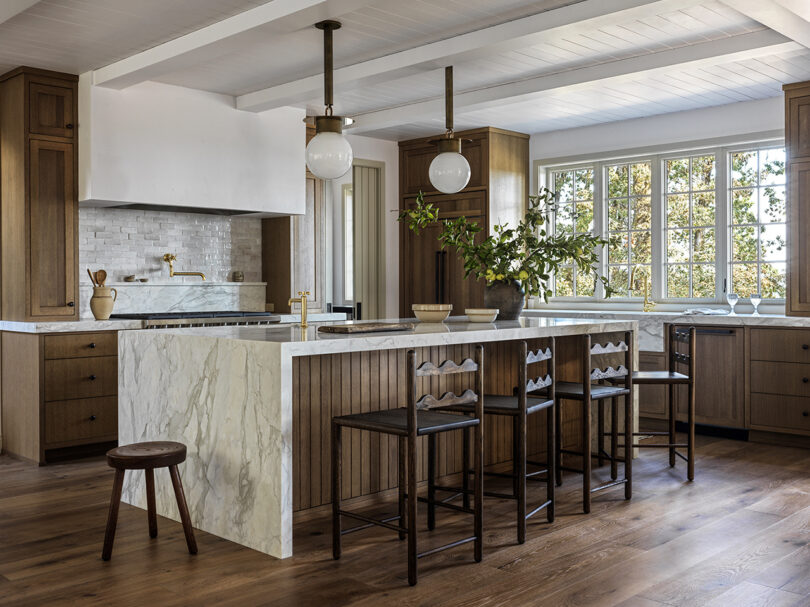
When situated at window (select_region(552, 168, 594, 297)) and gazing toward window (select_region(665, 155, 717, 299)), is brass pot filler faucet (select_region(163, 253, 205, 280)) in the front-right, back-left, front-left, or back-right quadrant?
back-right

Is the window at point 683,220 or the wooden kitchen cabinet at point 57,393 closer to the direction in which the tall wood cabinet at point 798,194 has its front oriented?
the wooden kitchen cabinet

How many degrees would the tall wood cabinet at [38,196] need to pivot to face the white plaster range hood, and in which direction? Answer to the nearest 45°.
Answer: approximately 45° to its left

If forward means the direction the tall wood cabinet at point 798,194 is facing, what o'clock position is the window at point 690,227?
The window is roughly at 3 o'clock from the tall wood cabinet.

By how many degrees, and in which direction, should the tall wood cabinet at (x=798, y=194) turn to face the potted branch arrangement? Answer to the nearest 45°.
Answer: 0° — it already faces it

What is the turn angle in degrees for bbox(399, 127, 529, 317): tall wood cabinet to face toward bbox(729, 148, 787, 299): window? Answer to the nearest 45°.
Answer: approximately 90° to its left
